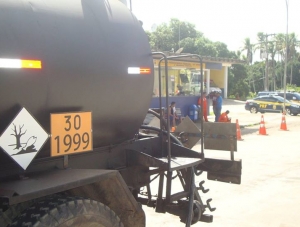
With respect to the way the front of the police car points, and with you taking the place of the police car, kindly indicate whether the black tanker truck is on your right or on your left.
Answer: on your right

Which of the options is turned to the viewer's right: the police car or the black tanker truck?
the police car

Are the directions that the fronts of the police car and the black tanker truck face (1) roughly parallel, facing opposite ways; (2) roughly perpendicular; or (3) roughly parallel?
roughly perpendicular

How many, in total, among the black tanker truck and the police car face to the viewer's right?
1

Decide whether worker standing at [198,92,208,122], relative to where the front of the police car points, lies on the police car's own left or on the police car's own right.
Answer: on the police car's own right

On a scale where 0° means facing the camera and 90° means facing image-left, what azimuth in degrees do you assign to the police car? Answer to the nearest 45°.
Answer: approximately 270°
